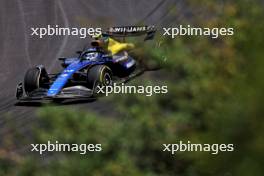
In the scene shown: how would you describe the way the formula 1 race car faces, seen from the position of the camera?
facing the viewer and to the left of the viewer
